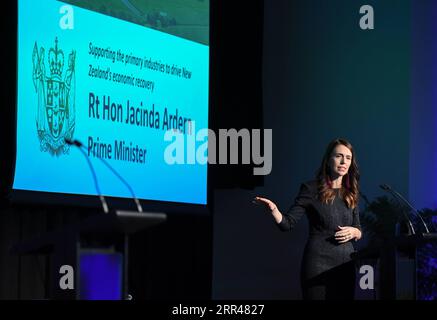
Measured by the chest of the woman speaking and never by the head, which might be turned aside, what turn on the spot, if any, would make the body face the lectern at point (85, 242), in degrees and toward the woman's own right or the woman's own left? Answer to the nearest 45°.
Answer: approximately 90° to the woman's own right

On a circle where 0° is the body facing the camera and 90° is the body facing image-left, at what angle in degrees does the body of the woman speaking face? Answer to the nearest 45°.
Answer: approximately 315°
